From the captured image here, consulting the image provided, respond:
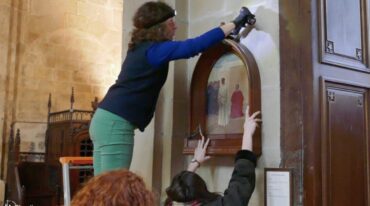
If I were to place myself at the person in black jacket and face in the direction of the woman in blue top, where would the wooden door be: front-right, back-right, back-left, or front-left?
back-right

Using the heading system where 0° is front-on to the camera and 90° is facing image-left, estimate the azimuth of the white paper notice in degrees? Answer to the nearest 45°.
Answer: approximately 0°

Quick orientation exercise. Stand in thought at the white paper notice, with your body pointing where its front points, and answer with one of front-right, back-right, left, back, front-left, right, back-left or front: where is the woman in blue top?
right

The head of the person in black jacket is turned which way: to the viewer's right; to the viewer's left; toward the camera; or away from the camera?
away from the camera
